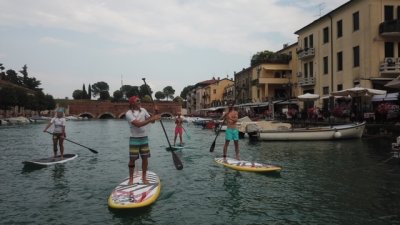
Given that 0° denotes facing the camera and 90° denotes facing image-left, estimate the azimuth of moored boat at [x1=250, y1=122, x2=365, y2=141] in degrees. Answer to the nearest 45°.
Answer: approximately 270°

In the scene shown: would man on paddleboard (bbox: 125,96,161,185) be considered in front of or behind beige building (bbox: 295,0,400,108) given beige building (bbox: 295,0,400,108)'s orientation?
in front

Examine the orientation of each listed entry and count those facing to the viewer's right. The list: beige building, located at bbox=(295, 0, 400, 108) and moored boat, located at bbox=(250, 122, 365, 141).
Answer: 1

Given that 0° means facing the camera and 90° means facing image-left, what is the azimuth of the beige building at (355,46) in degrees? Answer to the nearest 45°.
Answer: approximately 45°

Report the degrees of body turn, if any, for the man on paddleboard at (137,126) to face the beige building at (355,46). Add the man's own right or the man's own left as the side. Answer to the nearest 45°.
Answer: approximately 90° to the man's own left

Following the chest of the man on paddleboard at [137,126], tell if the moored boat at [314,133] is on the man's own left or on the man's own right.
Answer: on the man's own left

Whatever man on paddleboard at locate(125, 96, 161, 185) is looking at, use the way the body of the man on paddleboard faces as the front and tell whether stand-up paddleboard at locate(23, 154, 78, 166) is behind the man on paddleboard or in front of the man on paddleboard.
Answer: behind

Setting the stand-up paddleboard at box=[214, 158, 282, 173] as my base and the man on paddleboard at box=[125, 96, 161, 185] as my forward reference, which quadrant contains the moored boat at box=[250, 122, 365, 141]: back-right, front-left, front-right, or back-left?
back-right

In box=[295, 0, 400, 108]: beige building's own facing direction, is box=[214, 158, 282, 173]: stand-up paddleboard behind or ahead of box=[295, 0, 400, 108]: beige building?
ahead

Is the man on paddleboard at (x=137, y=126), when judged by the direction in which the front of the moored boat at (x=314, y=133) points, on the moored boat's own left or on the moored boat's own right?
on the moored boat's own right
